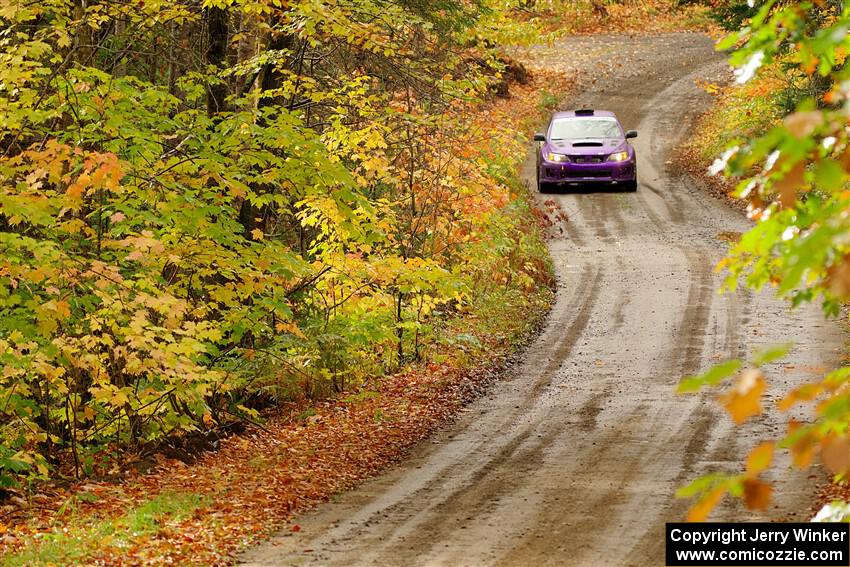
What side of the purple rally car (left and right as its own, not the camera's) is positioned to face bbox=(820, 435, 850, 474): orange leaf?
front

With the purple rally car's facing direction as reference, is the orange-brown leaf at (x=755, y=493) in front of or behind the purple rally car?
in front

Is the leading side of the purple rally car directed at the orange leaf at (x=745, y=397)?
yes

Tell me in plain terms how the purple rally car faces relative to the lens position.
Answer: facing the viewer
